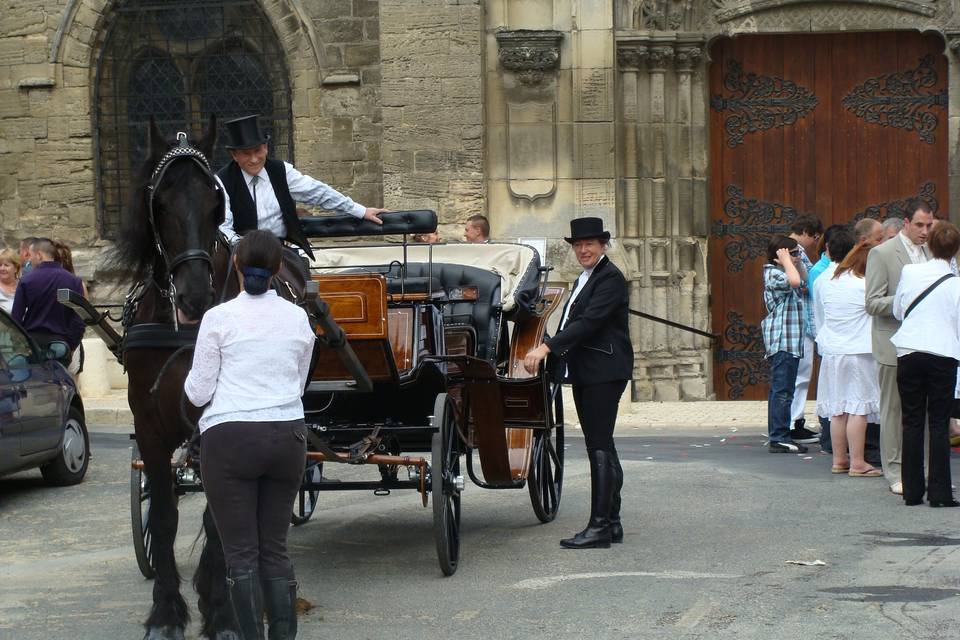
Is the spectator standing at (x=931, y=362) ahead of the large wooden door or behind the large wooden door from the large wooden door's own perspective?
ahead

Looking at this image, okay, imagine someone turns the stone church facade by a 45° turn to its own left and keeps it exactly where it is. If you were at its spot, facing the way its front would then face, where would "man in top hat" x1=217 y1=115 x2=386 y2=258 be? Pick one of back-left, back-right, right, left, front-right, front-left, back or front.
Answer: front-right

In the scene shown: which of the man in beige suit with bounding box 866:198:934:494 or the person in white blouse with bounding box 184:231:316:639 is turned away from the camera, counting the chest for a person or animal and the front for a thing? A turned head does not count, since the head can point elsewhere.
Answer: the person in white blouse

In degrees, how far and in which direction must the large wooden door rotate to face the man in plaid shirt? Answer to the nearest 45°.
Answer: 0° — it already faces them

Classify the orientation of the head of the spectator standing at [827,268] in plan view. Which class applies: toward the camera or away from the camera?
away from the camera

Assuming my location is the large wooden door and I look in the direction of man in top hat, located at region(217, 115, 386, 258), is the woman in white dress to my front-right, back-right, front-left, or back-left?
front-left

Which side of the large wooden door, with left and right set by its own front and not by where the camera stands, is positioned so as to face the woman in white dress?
front

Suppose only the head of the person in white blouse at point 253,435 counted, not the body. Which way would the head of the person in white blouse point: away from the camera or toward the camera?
away from the camera

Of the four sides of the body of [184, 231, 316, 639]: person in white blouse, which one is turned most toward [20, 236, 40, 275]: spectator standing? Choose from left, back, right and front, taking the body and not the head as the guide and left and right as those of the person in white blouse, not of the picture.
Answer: front

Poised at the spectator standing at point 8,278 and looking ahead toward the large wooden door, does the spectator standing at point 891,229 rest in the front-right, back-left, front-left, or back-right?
front-right

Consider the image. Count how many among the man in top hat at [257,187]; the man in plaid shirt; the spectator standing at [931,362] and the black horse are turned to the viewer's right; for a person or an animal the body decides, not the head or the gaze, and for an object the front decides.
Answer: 1

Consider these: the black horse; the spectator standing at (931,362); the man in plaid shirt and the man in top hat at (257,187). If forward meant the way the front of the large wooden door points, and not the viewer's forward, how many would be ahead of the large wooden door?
4

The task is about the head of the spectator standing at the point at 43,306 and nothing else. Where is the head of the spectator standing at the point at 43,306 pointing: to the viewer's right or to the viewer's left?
to the viewer's left

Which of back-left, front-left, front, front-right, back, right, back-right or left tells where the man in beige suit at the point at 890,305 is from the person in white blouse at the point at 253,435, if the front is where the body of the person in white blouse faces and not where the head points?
front-right

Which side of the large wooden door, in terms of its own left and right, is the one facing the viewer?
front

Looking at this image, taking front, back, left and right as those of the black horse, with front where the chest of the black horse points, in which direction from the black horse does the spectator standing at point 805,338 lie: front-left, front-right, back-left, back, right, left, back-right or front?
back-left

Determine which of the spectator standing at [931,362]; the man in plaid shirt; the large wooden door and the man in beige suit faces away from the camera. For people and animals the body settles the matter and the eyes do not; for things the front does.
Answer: the spectator standing
